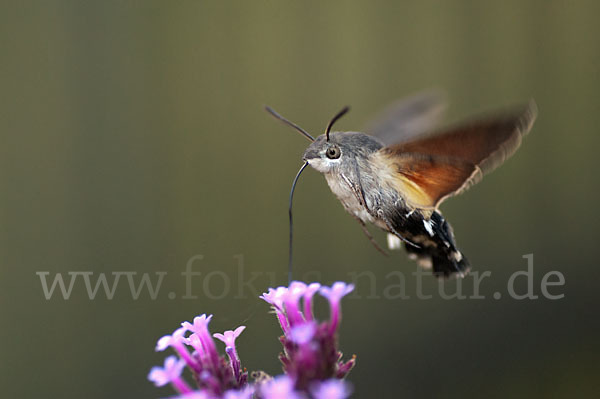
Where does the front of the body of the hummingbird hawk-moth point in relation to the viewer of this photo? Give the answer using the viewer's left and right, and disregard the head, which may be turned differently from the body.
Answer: facing to the left of the viewer
